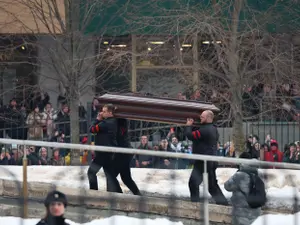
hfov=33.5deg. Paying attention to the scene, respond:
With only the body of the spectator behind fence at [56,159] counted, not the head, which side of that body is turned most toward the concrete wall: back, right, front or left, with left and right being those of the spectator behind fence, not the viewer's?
front

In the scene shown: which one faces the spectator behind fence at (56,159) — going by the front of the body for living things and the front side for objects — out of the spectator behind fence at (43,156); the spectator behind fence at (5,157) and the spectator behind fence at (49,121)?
the spectator behind fence at (49,121)

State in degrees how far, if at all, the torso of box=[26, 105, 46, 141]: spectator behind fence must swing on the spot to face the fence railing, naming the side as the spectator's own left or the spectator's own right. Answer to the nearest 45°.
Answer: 0° — they already face it

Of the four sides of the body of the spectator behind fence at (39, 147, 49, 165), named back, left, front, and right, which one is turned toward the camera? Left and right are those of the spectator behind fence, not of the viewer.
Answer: front

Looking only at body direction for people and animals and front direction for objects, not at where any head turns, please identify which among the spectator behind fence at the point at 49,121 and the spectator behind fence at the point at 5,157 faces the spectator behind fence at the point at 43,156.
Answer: the spectator behind fence at the point at 49,121

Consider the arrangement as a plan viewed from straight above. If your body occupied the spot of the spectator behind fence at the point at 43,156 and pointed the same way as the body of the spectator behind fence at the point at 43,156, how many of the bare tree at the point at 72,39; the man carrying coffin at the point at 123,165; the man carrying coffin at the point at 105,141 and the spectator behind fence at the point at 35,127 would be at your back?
2

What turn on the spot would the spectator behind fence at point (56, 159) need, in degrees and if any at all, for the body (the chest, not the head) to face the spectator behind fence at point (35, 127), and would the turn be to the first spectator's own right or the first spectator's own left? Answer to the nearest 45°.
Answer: approximately 180°

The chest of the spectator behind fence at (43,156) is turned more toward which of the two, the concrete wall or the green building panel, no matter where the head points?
the concrete wall

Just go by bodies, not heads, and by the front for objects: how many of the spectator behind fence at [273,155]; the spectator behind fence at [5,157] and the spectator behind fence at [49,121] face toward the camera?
3

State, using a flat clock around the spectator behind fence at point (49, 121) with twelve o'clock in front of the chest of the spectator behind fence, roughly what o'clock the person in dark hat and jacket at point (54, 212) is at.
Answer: The person in dark hat and jacket is roughly at 12 o'clock from the spectator behind fence.

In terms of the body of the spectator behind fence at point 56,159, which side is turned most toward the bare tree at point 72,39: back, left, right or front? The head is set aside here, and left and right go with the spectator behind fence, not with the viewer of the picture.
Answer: left

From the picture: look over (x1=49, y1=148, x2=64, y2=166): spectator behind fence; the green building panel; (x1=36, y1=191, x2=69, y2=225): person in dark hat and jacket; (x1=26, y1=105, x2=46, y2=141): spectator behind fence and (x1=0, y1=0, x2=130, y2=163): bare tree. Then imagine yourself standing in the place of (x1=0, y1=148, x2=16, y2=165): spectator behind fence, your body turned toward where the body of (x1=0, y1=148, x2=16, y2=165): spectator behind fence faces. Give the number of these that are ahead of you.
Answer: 1

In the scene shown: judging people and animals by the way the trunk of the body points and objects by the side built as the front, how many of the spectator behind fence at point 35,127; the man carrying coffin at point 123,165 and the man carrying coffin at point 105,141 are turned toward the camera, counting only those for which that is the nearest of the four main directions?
1

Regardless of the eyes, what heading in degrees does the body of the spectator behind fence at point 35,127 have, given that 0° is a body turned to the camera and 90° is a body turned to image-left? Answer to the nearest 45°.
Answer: approximately 0°

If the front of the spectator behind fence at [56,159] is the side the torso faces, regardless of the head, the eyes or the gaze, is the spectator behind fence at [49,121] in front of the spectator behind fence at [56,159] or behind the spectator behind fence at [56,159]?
behind

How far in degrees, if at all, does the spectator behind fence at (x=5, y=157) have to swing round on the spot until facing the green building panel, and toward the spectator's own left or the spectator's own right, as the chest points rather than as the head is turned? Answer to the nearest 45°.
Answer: approximately 135° to the spectator's own left
